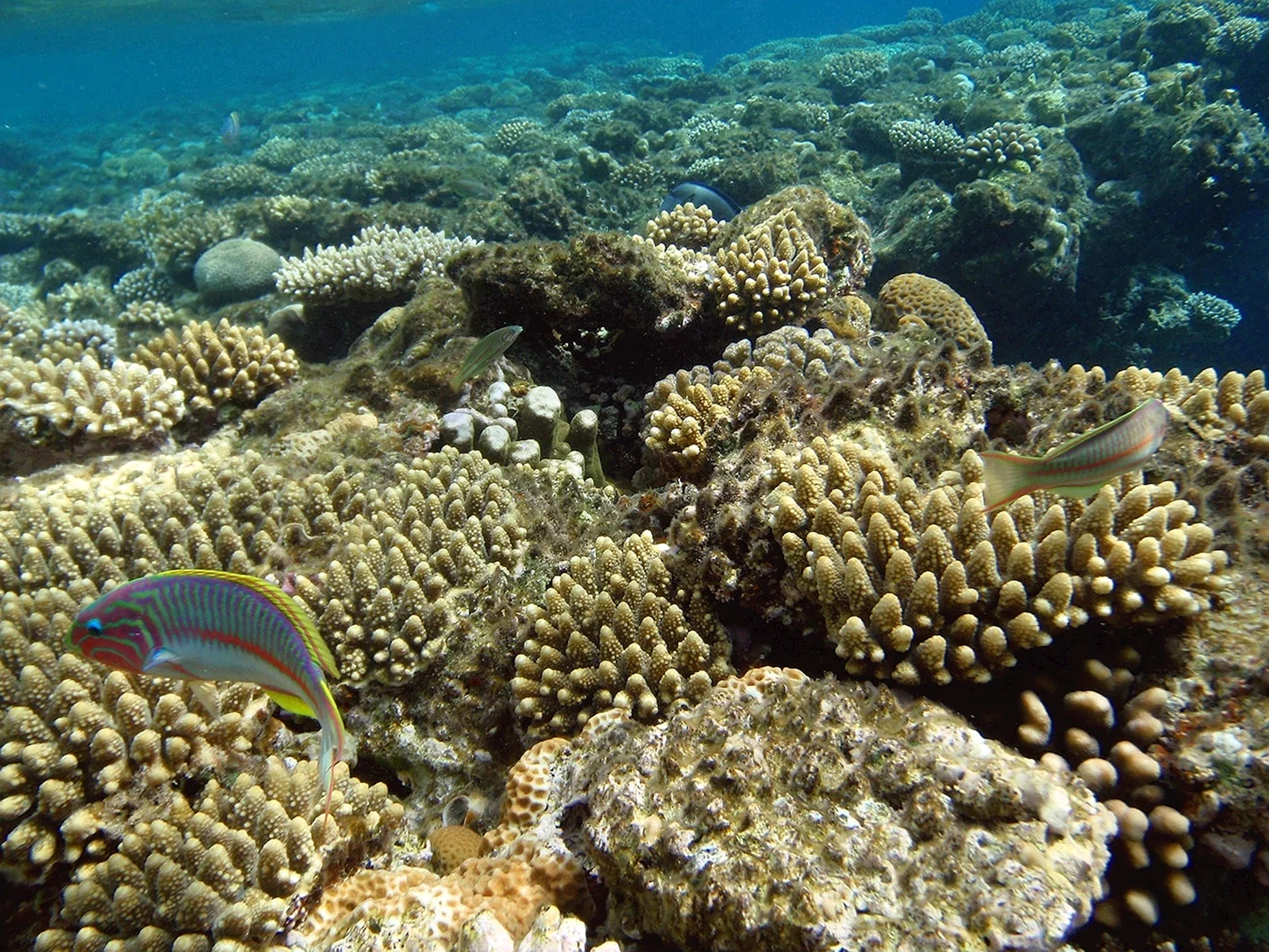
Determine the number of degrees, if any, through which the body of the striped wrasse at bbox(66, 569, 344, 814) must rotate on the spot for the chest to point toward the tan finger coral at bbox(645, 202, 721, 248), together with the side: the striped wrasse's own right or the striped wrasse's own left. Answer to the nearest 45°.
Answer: approximately 135° to the striped wrasse's own right

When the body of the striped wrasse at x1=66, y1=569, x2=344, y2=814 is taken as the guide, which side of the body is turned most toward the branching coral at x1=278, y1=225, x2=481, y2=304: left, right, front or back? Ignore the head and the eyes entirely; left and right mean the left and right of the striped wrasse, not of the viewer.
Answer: right

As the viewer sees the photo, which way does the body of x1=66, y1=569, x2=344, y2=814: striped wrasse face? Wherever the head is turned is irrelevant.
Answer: to the viewer's left

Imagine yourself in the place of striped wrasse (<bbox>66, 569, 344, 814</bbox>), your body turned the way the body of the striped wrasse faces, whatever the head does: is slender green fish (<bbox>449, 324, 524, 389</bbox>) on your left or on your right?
on your right
